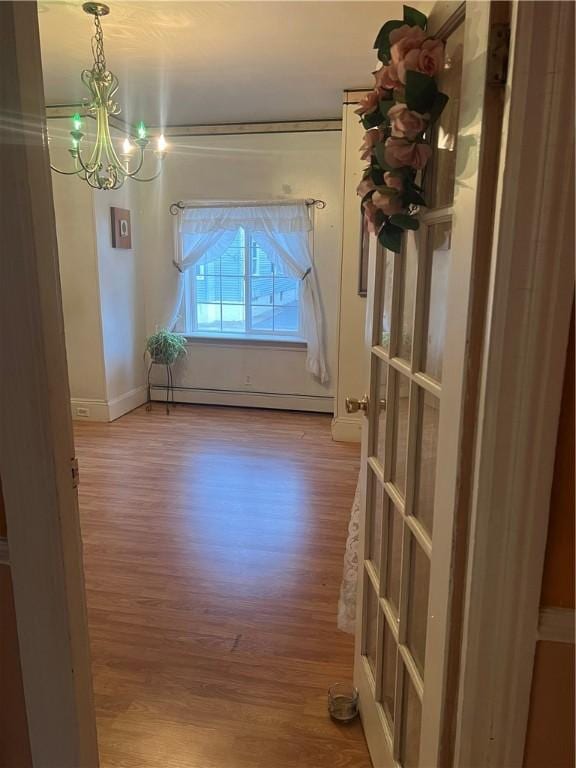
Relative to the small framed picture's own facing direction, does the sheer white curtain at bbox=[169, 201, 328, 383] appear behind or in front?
in front

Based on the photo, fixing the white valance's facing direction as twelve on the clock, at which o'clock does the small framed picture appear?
The small framed picture is roughly at 3 o'clock from the white valance.

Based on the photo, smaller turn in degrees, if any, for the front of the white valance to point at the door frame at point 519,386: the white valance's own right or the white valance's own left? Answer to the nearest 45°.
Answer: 0° — it already faces it

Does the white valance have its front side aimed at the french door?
yes

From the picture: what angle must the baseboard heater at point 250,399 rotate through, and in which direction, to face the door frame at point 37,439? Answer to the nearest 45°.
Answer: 0° — it already faces it

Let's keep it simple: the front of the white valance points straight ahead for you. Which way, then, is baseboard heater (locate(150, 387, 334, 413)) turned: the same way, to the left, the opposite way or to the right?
the same way

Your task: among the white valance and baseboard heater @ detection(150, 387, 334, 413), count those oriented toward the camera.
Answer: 2

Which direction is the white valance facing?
toward the camera

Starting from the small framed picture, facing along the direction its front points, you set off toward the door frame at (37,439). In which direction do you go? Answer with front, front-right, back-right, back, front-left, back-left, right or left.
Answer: front-right

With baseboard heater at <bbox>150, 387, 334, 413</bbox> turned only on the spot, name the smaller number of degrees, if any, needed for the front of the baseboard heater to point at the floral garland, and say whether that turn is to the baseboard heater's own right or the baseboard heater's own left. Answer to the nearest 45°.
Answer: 0° — it already faces it

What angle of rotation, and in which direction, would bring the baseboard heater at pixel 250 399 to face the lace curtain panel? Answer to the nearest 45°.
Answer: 0° — it already faces it

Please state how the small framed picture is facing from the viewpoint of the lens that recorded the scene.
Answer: facing the viewer and to the right of the viewer

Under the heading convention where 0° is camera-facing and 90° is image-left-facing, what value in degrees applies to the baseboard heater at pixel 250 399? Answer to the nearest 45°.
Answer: approximately 0°

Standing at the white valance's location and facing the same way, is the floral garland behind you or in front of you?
in front
